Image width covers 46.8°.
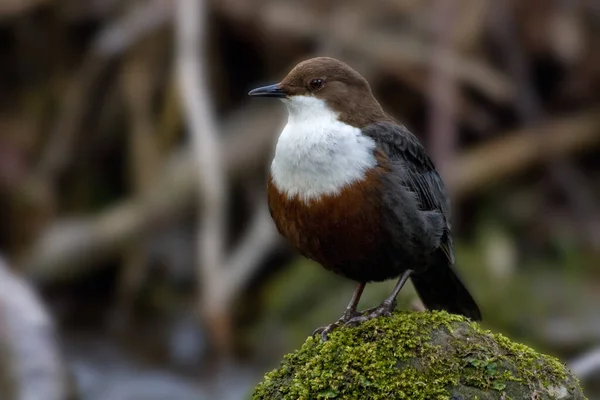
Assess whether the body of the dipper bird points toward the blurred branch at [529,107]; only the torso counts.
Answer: no

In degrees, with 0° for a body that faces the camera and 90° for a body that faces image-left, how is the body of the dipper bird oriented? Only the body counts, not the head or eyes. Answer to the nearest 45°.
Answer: approximately 45°
